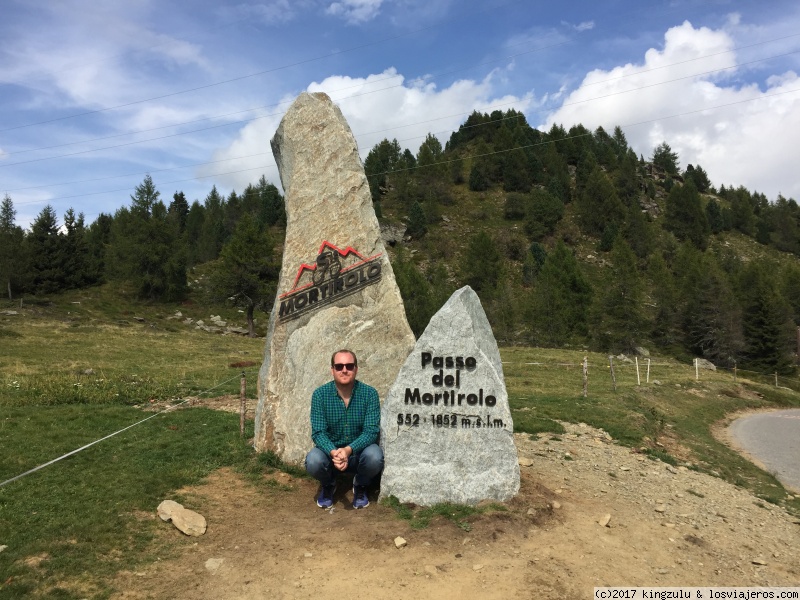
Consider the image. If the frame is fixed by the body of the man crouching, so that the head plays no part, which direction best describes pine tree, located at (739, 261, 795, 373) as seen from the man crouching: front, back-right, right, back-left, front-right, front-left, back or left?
back-left

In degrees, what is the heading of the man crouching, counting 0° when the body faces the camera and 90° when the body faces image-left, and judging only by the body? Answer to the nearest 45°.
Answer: approximately 0°

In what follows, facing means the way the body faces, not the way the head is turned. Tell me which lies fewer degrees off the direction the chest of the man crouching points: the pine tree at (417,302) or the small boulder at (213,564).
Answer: the small boulder

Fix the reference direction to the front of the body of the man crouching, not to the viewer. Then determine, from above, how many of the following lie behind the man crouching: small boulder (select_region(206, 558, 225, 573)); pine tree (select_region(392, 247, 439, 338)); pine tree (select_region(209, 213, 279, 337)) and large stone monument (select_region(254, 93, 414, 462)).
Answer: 3

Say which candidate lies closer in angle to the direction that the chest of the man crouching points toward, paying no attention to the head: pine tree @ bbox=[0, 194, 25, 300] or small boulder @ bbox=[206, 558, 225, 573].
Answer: the small boulder

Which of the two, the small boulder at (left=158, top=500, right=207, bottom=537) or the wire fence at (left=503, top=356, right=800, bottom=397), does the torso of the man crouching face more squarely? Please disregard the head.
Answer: the small boulder

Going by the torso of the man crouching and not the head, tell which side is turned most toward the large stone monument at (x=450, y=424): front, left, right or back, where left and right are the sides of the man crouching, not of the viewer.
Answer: left

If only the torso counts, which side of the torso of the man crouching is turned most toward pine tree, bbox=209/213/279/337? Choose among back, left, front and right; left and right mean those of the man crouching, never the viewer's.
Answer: back

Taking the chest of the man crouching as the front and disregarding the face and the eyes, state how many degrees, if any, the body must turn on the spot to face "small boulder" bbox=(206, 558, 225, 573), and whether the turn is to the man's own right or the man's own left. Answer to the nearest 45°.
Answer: approximately 45° to the man's own right

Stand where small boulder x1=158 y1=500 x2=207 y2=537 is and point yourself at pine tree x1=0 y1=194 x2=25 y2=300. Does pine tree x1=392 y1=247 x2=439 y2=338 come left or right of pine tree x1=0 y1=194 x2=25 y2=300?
right

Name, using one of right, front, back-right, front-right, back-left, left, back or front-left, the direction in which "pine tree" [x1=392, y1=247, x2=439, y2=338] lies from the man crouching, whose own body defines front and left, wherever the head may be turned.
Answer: back
